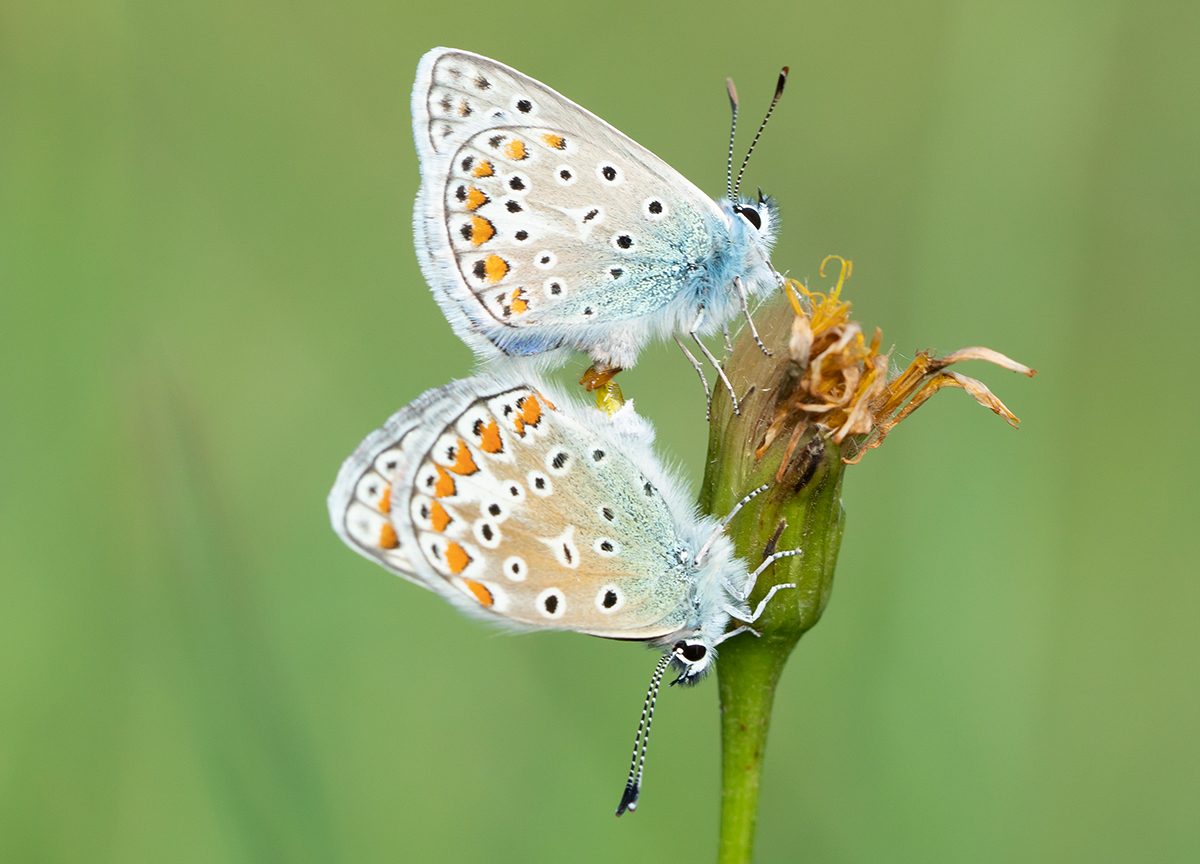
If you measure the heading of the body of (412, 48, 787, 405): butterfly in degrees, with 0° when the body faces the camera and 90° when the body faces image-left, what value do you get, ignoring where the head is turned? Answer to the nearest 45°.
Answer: approximately 270°
